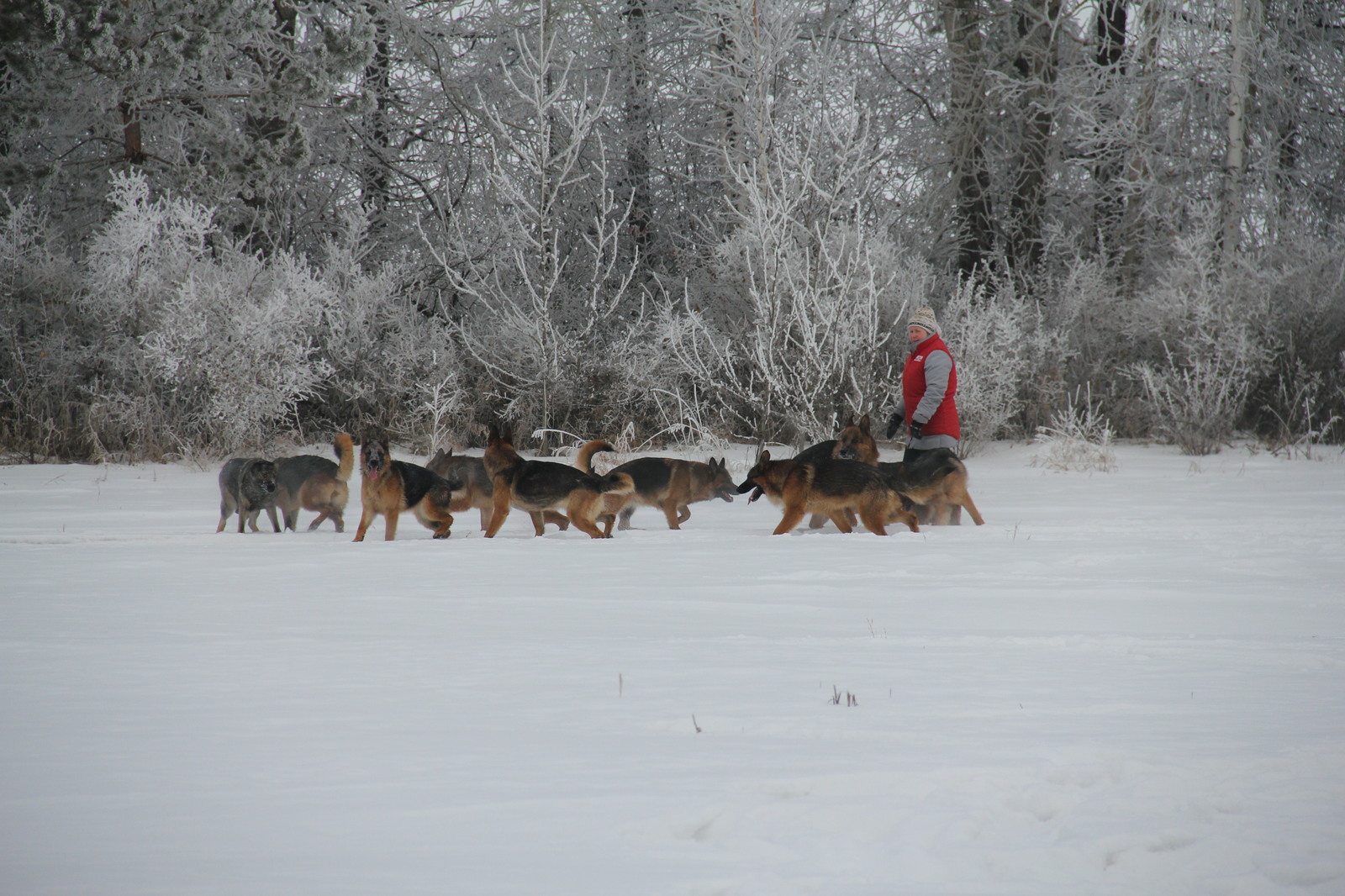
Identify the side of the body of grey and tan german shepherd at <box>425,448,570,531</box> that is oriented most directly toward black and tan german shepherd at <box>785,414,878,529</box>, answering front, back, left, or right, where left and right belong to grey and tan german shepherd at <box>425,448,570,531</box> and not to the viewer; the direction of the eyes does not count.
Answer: back

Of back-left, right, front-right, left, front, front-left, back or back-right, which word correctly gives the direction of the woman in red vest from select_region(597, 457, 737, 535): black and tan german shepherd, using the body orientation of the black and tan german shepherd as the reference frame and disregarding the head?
front

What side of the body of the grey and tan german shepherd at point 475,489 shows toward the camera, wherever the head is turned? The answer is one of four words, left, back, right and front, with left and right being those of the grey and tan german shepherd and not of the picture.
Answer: left

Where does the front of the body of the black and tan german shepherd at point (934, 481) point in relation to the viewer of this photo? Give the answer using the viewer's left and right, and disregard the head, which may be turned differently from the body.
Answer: facing to the left of the viewer

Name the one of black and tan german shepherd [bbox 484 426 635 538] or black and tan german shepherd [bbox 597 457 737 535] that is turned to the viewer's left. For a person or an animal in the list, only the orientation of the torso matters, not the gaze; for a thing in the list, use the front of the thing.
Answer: black and tan german shepherd [bbox 484 426 635 538]

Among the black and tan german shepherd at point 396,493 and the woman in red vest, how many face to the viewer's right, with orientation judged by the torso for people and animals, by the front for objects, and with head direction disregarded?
0

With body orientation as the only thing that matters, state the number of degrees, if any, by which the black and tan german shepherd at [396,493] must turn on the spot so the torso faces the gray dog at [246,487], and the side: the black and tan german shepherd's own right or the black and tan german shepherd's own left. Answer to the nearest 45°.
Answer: approximately 90° to the black and tan german shepherd's own right

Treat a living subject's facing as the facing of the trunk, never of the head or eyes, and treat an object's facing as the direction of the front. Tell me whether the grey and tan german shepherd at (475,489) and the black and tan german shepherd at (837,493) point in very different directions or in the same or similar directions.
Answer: same or similar directions

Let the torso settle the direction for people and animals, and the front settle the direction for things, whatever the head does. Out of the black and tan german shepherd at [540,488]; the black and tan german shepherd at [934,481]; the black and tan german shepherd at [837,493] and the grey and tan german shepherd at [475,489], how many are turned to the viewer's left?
4

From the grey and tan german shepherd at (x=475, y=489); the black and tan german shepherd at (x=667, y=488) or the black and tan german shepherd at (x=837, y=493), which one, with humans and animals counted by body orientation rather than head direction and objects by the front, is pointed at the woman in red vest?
the black and tan german shepherd at (x=667, y=488)

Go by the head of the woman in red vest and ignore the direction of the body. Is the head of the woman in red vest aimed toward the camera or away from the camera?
toward the camera

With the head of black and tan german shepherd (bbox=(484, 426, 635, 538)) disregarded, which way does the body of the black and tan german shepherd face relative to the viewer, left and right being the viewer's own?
facing to the left of the viewer

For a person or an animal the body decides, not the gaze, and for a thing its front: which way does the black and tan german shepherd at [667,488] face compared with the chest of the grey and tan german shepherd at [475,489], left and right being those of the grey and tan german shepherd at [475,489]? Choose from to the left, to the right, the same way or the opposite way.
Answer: the opposite way

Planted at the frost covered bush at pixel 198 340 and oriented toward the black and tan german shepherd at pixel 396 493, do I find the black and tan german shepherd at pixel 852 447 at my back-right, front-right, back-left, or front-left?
front-left

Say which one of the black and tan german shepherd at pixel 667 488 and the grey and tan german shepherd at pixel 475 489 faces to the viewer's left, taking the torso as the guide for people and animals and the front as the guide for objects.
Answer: the grey and tan german shepherd at pixel 475 489

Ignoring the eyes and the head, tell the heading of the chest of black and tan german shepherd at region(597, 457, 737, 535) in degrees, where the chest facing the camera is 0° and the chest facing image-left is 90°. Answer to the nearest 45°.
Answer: approximately 270°

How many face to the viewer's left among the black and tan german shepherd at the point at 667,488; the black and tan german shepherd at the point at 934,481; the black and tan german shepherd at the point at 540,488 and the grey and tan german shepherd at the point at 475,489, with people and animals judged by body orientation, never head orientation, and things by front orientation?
3

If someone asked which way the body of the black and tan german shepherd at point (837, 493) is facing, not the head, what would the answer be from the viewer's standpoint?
to the viewer's left
